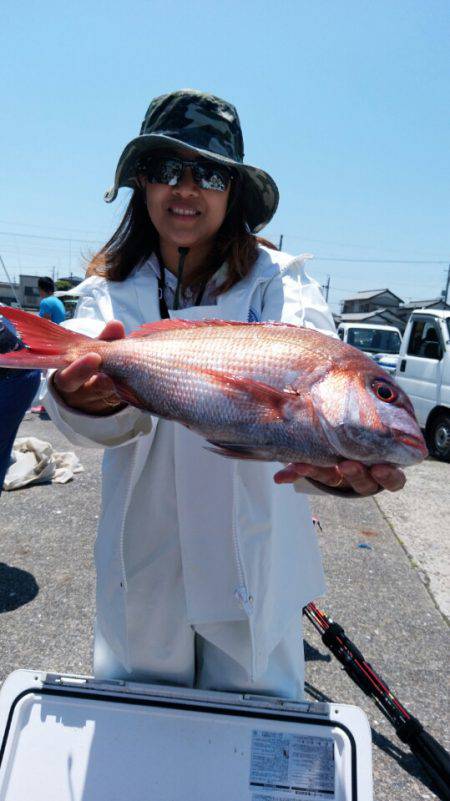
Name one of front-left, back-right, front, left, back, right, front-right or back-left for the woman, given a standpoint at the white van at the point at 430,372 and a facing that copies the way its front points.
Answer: front-right

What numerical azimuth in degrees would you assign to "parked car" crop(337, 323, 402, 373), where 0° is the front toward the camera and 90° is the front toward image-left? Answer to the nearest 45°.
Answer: approximately 315°

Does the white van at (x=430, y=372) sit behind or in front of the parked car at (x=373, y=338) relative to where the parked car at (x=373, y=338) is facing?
in front

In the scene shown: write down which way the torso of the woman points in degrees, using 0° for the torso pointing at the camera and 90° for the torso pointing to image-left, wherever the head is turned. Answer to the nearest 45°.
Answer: approximately 0°

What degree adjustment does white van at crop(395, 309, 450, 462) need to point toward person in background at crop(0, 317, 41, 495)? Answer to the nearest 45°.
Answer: approximately 45° to its right

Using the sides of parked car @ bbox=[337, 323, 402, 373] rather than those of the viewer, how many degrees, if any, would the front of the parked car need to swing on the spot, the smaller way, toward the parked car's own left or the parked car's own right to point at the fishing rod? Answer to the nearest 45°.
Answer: approximately 45° to the parked car's own right

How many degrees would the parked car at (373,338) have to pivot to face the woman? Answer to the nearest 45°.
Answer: approximately 45° to its right

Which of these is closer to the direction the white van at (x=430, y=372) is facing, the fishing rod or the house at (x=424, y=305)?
the fishing rod
